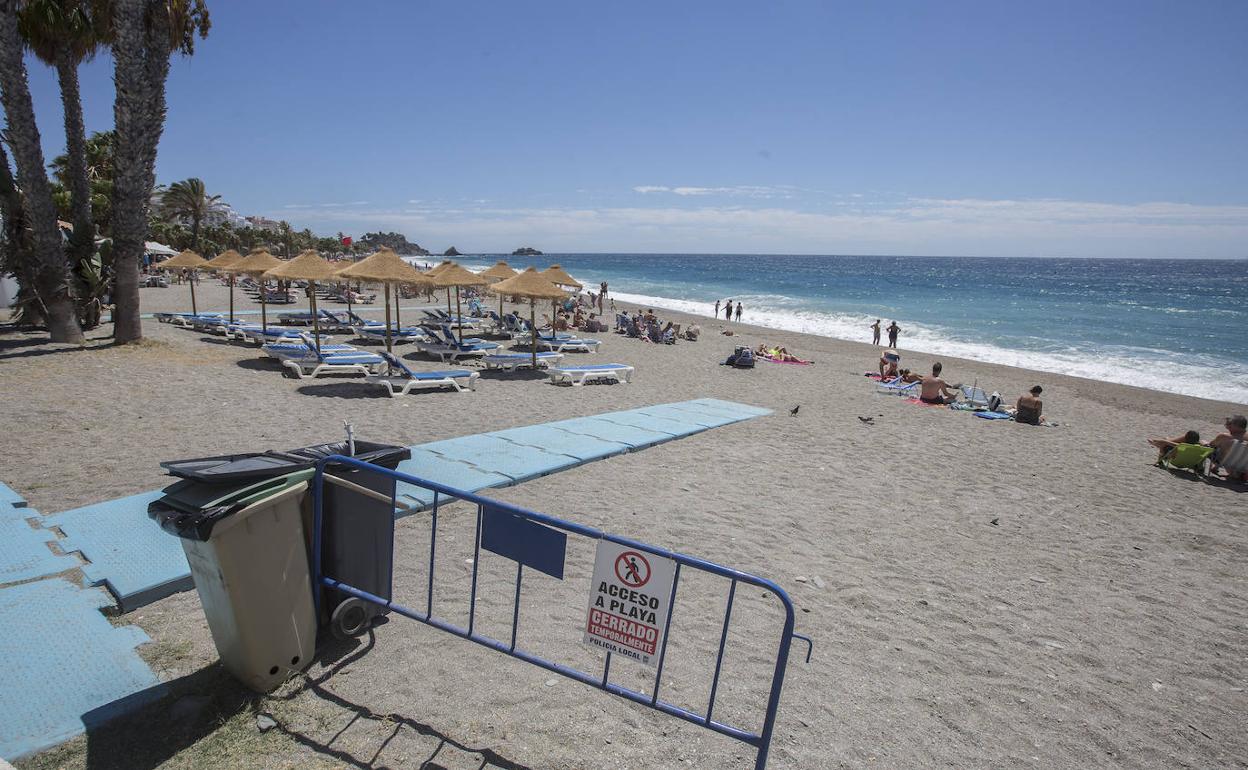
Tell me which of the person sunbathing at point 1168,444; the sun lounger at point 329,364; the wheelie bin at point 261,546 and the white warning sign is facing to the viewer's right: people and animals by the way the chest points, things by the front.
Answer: the sun lounger

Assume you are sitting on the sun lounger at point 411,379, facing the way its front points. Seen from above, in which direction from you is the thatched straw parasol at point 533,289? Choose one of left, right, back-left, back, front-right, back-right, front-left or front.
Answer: front-left

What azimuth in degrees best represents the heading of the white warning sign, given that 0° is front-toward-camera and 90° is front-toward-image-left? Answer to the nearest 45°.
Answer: approximately 0°

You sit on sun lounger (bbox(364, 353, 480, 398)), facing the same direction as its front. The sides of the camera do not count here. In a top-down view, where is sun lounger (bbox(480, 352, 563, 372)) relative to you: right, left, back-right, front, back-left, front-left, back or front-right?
front-left

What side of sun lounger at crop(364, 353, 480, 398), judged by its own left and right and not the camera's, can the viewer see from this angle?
right

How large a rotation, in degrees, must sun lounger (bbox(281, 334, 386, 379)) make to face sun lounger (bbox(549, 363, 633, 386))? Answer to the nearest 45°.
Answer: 0° — it already faces it

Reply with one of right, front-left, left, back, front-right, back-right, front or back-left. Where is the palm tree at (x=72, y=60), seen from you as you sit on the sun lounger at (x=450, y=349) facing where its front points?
back

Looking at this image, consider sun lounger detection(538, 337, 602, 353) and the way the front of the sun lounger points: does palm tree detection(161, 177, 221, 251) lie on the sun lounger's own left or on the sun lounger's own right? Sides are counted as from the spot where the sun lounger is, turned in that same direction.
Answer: on the sun lounger's own left

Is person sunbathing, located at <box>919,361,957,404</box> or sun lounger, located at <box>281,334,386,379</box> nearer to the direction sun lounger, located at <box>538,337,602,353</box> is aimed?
the person sunbathing

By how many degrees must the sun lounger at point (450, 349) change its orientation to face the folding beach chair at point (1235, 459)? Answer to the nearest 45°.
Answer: approximately 45° to its right

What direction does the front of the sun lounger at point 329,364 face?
to the viewer's right

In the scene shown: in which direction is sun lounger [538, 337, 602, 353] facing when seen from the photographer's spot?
facing to the right of the viewer

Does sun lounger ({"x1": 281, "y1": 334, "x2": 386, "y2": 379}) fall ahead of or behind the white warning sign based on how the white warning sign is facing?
behind

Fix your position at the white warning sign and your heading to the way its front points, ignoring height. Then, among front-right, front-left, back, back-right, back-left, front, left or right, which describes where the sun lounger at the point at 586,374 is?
back

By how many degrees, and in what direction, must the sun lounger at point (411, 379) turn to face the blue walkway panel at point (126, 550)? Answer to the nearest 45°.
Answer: approximately 90° to its right

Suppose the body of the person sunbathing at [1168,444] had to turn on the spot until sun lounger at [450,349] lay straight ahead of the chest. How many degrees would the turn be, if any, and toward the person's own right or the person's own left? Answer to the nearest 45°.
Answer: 0° — they already face it
